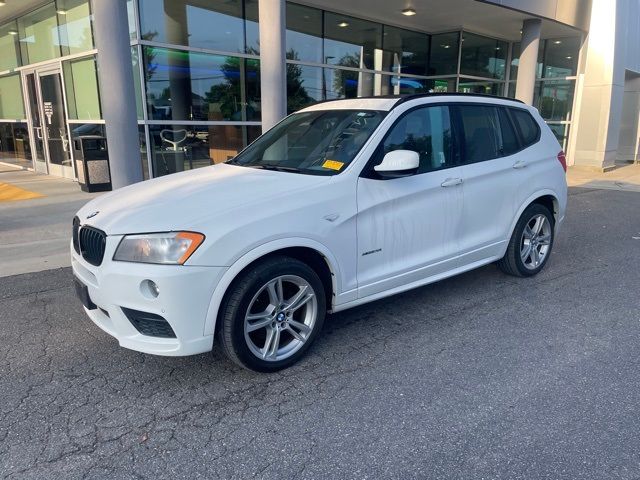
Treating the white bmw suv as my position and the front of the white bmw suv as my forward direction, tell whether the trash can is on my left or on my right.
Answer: on my right

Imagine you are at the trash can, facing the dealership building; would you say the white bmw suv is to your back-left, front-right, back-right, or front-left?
back-right

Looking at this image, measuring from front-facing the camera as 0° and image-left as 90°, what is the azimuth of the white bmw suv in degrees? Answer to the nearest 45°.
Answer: approximately 45°

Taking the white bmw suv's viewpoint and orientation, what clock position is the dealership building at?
The dealership building is roughly at 4 o'clock from the white bmw suv.
